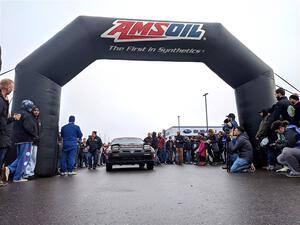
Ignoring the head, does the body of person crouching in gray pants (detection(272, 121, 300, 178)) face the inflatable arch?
yes

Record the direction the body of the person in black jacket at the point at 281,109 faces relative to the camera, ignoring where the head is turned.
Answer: to the viewer's left

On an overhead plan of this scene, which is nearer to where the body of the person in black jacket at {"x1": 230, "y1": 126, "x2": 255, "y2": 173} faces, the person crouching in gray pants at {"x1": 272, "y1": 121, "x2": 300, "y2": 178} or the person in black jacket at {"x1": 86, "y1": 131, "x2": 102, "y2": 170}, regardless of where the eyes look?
the person in black jacket

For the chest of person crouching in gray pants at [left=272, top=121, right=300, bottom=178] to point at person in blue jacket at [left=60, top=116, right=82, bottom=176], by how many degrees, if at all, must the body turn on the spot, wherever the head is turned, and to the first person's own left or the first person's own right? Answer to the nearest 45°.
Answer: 0° — they already face them

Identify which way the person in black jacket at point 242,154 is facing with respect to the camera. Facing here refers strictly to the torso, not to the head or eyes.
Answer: to the viewer's left

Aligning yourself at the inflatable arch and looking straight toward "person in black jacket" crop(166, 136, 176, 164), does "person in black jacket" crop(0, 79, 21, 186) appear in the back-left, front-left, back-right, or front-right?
back-left

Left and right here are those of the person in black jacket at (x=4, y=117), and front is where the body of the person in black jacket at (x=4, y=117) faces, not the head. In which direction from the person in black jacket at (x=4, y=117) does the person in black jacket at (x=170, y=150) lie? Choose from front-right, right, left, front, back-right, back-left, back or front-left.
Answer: front-left

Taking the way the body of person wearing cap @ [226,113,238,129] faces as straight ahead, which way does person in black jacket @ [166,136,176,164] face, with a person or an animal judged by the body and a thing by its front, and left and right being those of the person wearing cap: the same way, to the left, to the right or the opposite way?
to the left

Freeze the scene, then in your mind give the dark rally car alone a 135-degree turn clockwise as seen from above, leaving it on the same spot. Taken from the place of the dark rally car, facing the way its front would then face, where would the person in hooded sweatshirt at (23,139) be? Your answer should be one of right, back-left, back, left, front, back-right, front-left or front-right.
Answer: left

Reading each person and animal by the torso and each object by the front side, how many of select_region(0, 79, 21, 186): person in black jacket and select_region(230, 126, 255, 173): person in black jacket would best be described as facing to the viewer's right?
1

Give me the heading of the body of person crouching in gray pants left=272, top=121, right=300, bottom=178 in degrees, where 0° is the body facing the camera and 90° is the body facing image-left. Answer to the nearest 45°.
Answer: approximately 90°

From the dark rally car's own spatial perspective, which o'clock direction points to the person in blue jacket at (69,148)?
The person in blue jacket is roughly at 2 o'clock from the dark rally car.

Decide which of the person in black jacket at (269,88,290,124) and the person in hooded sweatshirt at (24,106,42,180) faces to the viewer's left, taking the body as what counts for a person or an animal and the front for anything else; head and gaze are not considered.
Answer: the person in black jacket

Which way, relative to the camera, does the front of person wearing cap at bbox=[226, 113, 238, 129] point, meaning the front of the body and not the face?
to the viewer's left

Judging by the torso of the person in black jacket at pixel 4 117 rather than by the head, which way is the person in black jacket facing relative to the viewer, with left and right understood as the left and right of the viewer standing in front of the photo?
facing to the right of the viewer

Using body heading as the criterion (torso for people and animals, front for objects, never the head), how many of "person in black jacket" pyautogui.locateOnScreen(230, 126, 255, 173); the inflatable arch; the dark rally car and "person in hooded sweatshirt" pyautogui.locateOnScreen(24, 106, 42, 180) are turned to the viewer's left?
1

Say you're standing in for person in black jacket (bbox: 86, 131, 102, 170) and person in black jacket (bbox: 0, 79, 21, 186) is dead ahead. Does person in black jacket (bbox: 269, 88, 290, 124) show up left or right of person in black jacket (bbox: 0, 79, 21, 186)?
left
